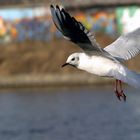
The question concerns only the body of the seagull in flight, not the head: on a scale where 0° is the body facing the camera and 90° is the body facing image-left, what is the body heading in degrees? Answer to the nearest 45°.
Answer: approximately 90°
